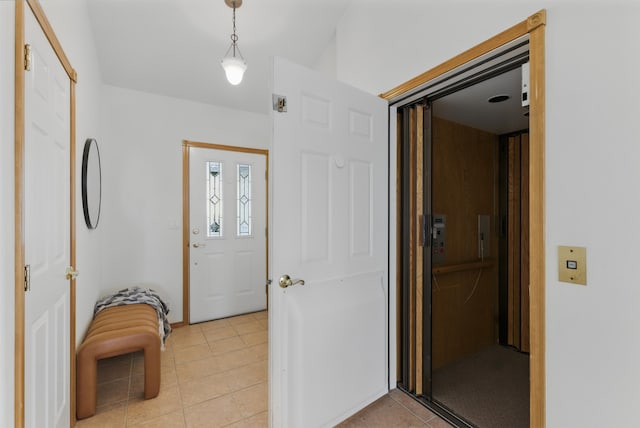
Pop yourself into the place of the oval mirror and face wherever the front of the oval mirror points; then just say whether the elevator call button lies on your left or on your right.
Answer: on your right

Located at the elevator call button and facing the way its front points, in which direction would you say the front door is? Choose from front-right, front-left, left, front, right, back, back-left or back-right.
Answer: front-right

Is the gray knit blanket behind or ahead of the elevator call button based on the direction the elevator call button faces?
ahead

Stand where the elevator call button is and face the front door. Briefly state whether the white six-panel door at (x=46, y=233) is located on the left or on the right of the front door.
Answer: left

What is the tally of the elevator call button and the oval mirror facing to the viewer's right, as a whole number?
1

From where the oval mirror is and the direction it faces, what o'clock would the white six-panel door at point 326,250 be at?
The white six-panel door is roughly at 2 o'clock from the oval mirror.

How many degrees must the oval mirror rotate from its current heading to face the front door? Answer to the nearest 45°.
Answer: approximately 45° to its left

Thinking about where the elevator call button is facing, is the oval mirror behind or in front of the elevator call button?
in front

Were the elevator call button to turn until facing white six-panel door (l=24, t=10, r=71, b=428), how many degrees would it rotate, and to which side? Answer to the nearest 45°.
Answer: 0° — it already faces it

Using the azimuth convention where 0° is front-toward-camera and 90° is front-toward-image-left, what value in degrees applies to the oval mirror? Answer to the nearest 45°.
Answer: approximately 270°
